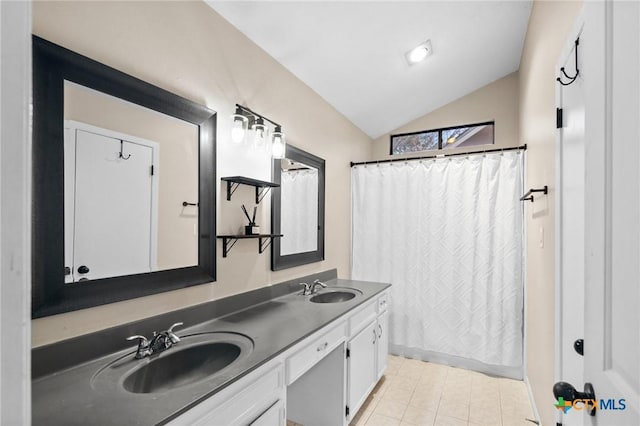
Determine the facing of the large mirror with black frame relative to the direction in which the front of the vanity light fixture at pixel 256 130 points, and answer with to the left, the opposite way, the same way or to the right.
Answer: the same way

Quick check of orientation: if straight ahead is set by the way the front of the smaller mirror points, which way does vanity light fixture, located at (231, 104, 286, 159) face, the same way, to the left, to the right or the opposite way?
the same way

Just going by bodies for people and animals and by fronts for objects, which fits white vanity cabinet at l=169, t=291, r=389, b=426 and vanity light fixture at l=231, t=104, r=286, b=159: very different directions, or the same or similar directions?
same or similar directions

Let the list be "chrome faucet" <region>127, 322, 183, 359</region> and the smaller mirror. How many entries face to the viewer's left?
0

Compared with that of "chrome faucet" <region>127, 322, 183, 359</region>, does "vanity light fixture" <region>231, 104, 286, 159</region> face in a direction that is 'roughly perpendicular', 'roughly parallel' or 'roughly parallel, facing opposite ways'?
roughly parallel

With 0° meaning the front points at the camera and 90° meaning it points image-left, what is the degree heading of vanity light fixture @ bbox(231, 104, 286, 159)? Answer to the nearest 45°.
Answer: approximately 315°

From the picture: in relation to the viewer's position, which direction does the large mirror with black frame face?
facing the viewer and to the right of the viewer

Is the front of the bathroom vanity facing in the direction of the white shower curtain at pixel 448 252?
no

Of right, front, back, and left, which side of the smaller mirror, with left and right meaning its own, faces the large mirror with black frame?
right

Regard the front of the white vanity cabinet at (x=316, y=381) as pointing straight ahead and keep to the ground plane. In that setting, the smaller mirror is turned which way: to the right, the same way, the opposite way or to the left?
the same way

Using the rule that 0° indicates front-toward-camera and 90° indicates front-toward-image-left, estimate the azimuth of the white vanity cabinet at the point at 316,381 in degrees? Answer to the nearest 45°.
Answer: approximately 315°

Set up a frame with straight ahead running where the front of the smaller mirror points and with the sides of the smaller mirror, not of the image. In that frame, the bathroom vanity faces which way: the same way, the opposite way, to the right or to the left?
the same way

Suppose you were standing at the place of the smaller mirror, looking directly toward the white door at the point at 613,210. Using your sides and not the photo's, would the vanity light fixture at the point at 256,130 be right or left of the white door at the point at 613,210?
right

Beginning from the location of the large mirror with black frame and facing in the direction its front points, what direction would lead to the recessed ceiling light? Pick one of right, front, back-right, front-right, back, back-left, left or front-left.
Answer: front-left

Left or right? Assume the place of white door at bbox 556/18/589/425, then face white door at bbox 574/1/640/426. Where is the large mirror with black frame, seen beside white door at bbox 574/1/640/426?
right

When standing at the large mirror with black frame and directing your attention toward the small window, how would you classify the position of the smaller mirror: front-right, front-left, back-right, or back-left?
front-left

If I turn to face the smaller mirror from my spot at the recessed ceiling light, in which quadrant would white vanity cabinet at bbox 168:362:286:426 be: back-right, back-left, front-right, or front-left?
front-left
